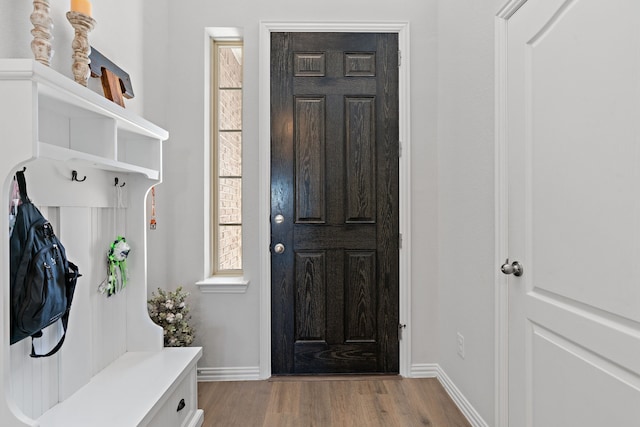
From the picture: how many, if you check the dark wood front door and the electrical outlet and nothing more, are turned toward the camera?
1

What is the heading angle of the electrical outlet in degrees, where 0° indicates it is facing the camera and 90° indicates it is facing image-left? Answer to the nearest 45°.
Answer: approximately 90°

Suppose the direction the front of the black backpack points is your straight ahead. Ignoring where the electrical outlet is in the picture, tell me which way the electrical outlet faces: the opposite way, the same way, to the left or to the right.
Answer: the opposite way

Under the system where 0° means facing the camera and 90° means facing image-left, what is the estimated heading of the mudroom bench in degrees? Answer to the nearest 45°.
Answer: approximately 315°

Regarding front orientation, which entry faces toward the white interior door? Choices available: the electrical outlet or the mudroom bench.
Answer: the mudroom bench

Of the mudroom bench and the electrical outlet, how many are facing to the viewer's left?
1

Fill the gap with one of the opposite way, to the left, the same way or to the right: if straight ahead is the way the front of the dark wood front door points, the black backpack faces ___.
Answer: to the left

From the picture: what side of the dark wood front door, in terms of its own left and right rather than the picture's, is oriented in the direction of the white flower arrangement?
right
